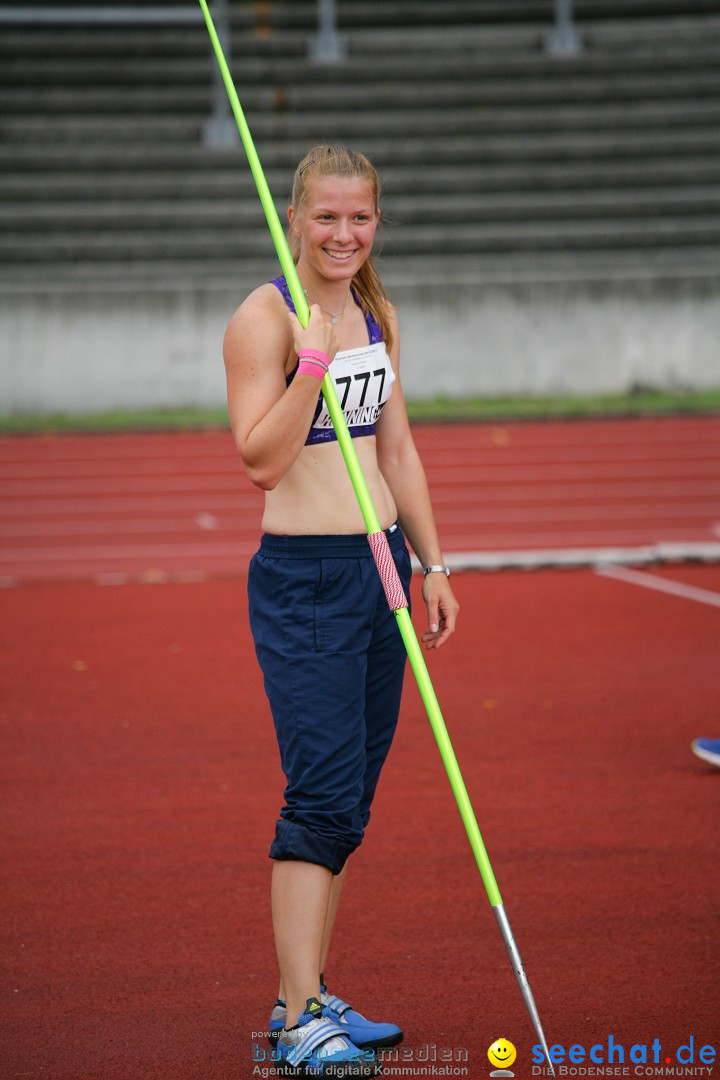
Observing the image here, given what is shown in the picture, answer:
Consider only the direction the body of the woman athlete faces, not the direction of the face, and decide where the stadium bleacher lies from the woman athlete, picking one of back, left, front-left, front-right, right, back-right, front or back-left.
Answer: back-left

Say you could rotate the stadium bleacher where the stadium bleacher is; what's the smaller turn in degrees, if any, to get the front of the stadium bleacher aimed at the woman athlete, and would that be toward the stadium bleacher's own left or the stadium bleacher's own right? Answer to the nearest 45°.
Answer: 0° — it already faces them

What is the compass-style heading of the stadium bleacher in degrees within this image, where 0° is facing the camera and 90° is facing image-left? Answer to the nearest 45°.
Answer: approximately 0°

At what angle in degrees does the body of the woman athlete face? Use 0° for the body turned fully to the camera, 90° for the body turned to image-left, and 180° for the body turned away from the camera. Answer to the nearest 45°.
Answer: approximately 315°
